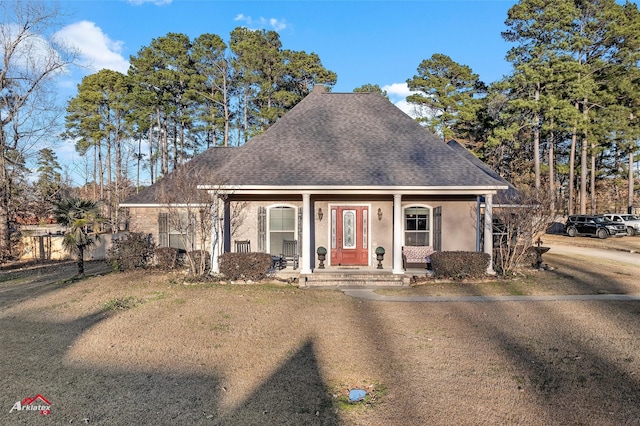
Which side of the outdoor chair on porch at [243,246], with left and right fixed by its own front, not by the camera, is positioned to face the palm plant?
right

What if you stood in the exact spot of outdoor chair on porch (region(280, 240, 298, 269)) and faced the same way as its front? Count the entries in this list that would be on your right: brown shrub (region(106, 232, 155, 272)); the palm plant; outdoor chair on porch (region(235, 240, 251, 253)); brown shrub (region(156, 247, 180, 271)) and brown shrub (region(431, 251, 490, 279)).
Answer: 4

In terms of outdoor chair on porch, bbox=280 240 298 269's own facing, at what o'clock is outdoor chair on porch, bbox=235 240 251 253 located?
outdoor chair on porch, bbox=235 240 251 253 is roughly at 3 o'clock from outdoor chair on porch, bbox=280 240 298 269.

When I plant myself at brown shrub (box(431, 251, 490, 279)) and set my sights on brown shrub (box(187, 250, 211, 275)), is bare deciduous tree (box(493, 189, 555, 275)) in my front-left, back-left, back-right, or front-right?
back-right

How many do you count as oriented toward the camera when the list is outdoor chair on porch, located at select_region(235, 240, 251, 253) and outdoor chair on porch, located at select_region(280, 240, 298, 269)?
2

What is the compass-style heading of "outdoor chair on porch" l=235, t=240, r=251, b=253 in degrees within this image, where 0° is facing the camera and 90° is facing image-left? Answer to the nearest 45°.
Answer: approximately 0°

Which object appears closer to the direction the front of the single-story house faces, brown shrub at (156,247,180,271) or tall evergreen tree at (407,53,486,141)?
the brown shrub

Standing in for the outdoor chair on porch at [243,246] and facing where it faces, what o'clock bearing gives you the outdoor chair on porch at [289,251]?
the outdoor chair on porch at [289,251] is roughly at 9 o'clock from the outdoor chair on porch at [243,246].

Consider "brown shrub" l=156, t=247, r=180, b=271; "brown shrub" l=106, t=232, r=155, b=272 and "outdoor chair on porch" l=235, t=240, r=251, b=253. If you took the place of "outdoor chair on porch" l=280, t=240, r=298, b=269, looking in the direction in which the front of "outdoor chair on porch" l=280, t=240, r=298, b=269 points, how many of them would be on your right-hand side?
3

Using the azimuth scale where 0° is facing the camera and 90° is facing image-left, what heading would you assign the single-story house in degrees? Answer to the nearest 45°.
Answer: approximately 0°

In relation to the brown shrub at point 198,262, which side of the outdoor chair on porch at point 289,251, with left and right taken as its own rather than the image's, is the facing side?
right
